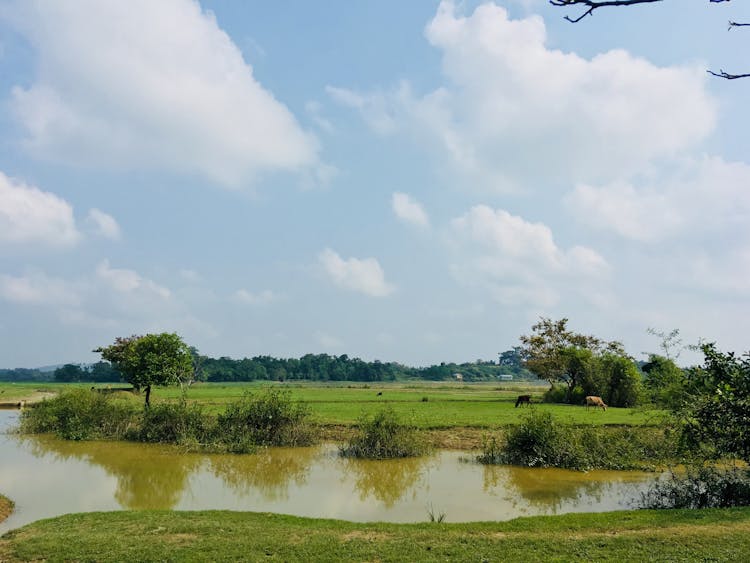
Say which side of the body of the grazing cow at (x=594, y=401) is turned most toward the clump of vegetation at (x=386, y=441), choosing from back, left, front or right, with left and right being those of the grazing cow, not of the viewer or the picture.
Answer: right

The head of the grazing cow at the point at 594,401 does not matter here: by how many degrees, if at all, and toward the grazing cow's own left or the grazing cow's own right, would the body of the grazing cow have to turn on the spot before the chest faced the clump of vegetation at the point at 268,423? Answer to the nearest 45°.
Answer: approximately 135° to the grazing cow's own right

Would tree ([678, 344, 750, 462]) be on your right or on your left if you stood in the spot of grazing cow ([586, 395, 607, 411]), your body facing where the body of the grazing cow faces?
on your right

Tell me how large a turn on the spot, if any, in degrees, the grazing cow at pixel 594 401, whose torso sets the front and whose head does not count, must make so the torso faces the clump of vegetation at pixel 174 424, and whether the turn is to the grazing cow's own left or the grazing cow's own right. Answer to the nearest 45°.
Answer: approximately 135° to the grazing cow's own right

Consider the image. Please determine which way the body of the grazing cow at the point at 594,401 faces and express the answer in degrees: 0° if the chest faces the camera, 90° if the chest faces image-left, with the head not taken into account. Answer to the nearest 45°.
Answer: approximately 270°

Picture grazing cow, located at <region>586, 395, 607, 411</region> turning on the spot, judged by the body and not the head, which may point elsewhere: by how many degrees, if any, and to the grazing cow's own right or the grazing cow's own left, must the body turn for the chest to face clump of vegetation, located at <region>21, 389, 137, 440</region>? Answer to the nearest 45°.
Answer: approximately 135° to the grazing cow's own right

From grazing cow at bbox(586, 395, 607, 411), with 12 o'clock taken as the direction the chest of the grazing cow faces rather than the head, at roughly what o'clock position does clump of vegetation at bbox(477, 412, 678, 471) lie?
The clump of vegetation is roughly at 3 o'clock from the grazing cow.

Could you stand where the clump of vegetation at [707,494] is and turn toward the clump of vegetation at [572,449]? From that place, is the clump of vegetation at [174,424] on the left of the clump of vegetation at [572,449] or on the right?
left

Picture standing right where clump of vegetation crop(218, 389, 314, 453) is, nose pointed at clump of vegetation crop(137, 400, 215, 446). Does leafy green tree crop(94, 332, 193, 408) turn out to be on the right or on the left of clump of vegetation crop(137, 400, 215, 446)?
right

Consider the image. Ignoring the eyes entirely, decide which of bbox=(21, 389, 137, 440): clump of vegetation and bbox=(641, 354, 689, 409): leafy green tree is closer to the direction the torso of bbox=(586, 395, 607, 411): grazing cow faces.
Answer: the leafy green tree

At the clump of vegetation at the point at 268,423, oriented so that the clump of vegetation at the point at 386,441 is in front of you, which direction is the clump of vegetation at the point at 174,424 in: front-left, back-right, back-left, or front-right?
back-right

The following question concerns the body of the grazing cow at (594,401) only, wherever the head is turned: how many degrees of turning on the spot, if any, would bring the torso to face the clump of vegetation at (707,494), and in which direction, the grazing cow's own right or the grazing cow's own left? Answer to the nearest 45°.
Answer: approximately 90° to the grazing cow's own right
